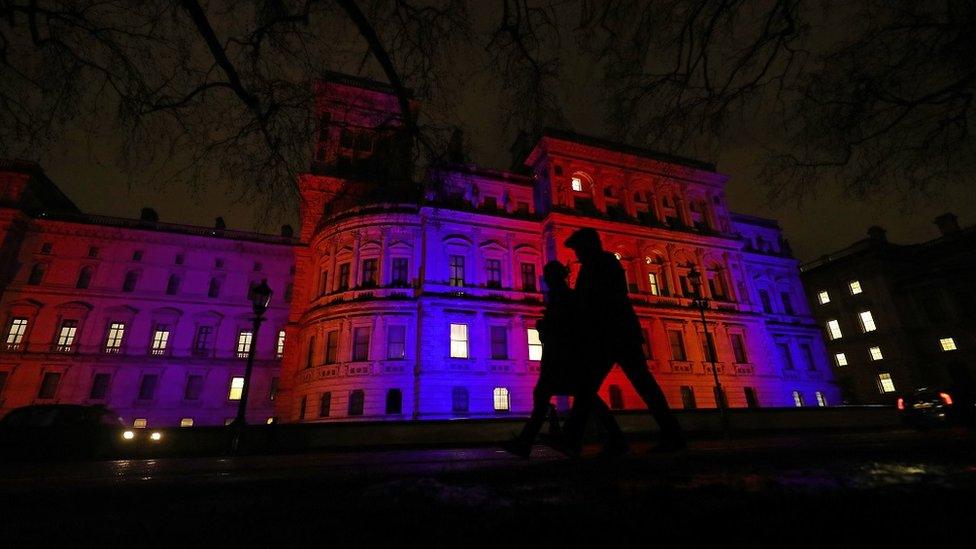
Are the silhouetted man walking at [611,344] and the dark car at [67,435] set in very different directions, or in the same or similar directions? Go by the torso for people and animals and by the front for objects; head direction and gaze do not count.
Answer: very different directions

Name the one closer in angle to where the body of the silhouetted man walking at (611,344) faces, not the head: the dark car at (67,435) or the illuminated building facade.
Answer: the dark car

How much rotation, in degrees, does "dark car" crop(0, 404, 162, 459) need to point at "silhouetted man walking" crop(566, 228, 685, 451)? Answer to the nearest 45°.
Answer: approximately 45° to its right

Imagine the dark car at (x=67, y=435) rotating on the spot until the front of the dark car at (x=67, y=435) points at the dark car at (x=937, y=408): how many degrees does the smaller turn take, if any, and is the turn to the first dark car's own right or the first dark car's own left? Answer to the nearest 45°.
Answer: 0° — it already faces it

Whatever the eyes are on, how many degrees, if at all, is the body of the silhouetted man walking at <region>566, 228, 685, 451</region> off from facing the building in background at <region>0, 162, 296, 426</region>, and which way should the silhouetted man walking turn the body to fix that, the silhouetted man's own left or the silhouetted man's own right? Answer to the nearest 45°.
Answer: approximately 45° to the silhouetted man's own right

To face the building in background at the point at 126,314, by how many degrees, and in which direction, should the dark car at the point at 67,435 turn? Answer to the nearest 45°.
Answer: approximately 135° to its left

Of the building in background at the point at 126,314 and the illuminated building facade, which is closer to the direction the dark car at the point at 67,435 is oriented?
the illuminated building facade

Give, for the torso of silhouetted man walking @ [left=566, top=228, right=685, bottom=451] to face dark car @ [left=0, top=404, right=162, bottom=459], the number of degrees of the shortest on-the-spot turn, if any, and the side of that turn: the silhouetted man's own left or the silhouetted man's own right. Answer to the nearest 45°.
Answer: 0° — they already face it

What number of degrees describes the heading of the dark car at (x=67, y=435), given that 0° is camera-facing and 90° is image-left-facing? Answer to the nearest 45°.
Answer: approximately 315°

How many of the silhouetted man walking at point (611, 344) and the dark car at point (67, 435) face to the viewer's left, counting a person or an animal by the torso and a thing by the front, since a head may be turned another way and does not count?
1
